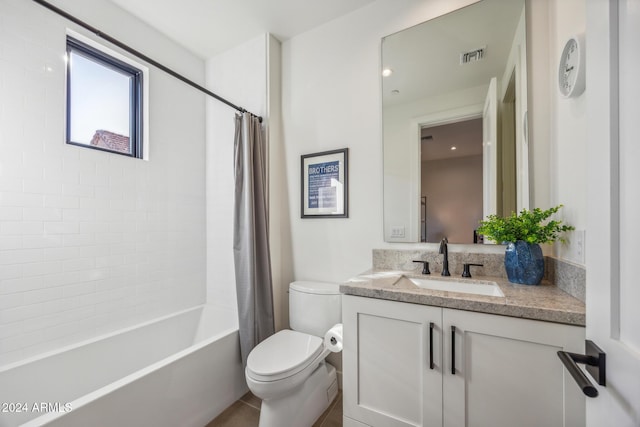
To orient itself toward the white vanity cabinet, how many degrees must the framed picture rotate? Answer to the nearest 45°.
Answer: approximately 90° to its left

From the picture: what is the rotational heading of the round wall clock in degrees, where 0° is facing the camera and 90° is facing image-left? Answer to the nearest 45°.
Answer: approximately 90°

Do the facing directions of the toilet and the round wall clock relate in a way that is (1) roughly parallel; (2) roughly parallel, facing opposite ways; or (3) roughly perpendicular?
roughly perpendicular

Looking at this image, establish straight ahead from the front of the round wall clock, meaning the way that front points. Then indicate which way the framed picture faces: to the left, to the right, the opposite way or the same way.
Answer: to the left

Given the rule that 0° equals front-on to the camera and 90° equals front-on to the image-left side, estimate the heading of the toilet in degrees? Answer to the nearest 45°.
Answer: approximately 45°

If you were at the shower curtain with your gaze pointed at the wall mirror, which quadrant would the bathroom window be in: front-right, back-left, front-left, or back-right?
back-right
